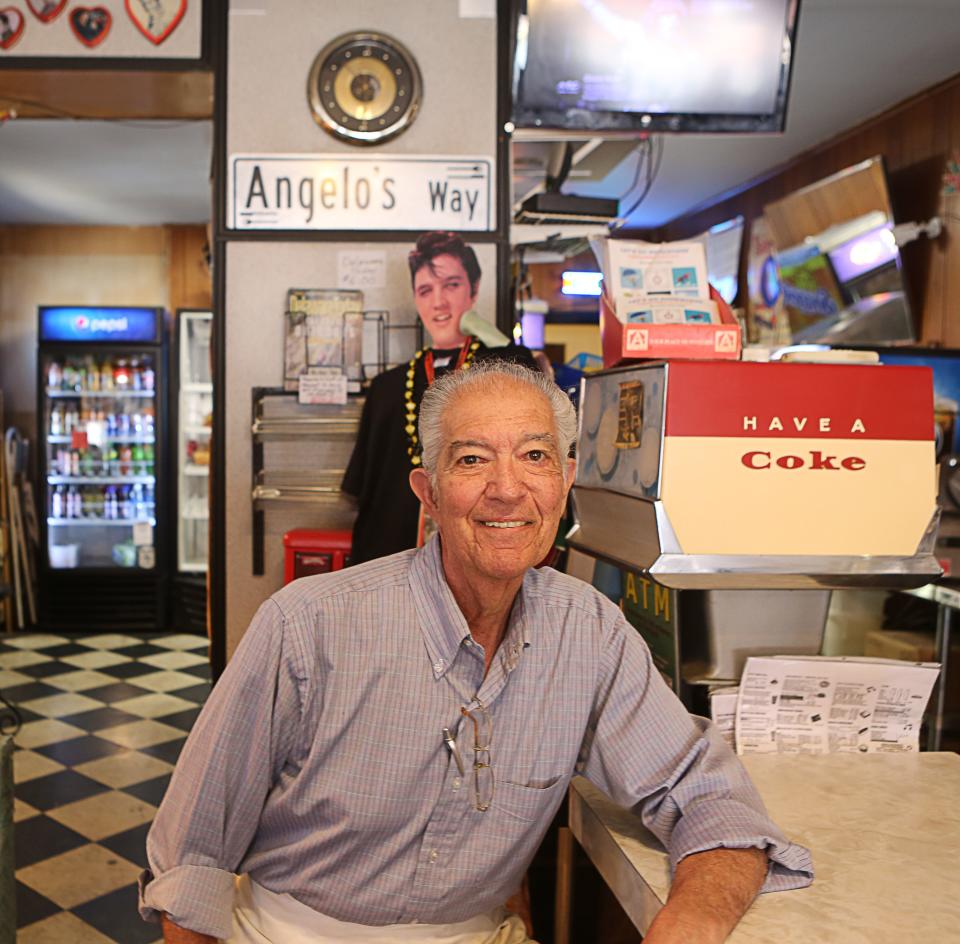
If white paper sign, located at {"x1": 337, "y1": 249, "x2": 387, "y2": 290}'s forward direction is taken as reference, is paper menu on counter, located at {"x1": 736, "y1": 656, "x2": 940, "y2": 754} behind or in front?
in front

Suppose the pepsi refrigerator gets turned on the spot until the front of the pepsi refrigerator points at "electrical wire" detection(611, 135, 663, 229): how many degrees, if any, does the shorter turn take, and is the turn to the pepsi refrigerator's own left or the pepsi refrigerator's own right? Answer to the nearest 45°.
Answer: approximately 45° to the pepsi refrigerator's own left

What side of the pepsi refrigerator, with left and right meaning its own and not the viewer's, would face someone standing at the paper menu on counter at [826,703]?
front

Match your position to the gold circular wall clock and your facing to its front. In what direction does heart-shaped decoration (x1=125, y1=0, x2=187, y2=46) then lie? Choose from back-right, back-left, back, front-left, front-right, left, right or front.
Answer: right

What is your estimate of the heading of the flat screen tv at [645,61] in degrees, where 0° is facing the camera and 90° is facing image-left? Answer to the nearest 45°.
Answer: approximately 0°

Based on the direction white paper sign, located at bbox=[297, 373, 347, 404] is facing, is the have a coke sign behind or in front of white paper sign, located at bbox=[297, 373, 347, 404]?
in front

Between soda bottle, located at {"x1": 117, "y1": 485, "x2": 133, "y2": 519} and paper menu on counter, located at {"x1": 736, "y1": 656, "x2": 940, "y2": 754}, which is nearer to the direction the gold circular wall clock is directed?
the paper menu on counter

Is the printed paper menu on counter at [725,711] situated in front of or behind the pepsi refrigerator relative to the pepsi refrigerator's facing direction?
in front

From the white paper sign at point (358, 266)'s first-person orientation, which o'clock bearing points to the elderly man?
The elderly man is roughly at 12 o'clock from the white paper sign.

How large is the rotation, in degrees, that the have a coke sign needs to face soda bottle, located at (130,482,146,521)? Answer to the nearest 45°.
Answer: approximately 135° to its right
